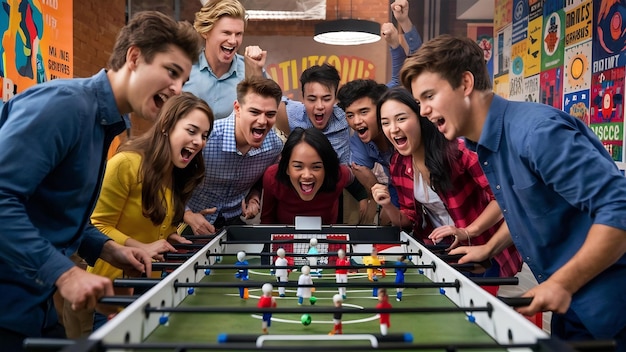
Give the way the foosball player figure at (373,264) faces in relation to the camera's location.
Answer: facing the viewer

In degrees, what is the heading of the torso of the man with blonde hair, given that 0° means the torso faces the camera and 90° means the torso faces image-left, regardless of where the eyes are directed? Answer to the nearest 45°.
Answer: approximately 315°

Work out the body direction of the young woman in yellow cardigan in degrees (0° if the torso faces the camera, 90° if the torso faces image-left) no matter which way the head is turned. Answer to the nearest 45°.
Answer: approximately 315°

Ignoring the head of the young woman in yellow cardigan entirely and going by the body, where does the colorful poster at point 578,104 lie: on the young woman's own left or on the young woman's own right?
on the young woman's own left

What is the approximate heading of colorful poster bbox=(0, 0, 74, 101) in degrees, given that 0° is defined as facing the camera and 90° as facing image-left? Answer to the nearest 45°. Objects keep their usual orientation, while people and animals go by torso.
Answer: approximately 315°

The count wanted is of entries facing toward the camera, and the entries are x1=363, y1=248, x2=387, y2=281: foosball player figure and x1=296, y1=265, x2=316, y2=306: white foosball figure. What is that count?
2

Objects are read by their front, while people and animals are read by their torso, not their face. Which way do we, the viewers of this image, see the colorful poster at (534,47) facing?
facing the viewer and to the left of the viewer

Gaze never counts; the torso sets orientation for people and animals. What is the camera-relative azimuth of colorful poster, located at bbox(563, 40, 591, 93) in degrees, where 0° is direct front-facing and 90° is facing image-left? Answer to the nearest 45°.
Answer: approximately 45°

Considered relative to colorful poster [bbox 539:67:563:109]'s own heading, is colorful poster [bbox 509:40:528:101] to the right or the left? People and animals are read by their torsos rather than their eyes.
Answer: on its right

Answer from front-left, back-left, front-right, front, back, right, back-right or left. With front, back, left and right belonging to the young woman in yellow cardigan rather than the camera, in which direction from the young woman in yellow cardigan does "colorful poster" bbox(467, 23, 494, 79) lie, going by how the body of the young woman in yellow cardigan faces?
left

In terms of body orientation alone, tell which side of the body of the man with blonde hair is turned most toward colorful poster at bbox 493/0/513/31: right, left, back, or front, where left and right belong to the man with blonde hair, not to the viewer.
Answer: left
